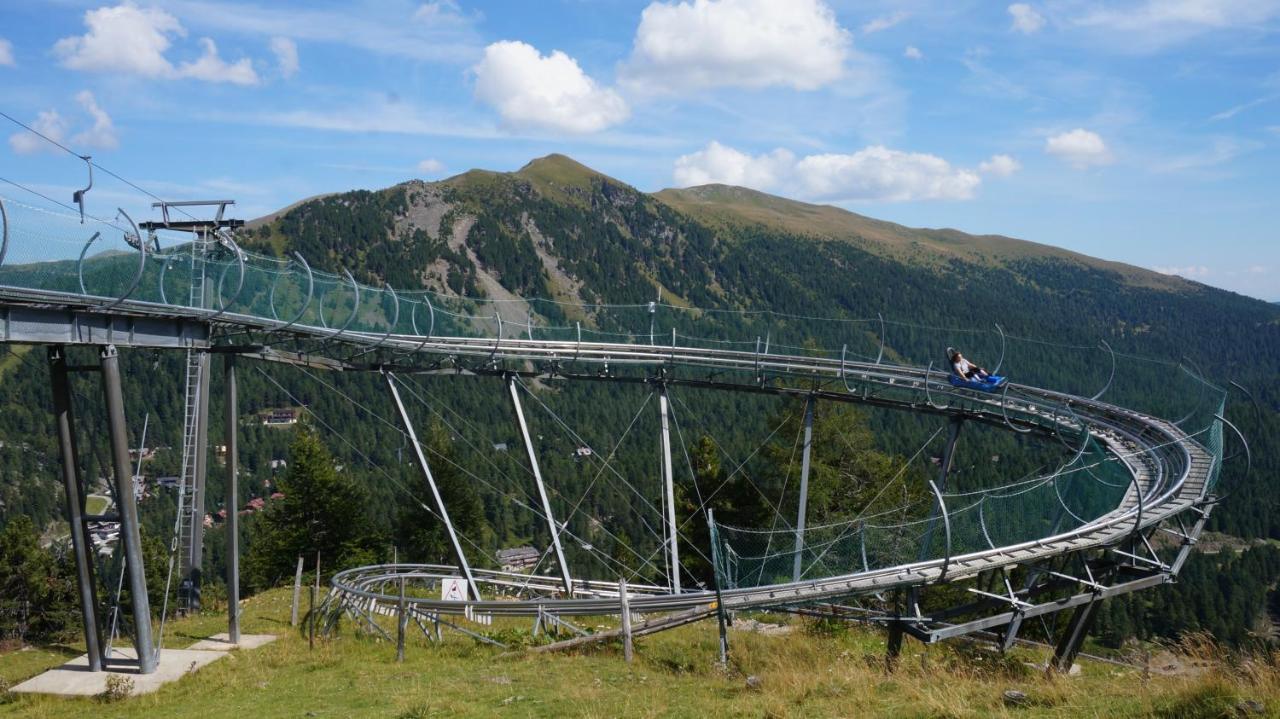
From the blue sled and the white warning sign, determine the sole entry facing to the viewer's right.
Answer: the blue sled

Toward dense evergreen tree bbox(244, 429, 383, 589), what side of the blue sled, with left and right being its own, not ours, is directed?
back

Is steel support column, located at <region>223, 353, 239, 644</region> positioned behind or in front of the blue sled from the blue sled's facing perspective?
behind

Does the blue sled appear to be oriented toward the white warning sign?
no

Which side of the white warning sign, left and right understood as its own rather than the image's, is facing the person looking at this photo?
front

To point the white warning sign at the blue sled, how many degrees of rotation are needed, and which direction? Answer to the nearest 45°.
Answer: approximately 90° to its left

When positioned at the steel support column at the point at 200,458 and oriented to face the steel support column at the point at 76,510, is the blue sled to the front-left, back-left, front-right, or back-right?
back-left

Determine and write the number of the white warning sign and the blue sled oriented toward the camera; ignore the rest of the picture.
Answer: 1

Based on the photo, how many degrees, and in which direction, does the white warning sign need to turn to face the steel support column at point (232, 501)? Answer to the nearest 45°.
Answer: approximately 45° to its right

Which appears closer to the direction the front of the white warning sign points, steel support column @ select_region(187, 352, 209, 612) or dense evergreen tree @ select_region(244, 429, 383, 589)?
the steel support column

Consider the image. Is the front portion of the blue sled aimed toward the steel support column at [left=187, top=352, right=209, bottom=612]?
no

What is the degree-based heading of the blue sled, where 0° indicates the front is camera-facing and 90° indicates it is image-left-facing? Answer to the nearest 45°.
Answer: approximately 270°

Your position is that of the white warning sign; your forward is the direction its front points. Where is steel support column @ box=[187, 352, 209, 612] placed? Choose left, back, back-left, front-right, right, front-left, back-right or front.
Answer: front-right

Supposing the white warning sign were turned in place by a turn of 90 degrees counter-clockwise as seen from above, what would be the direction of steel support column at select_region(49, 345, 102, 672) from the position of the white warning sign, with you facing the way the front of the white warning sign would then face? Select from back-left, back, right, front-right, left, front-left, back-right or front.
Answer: back-right

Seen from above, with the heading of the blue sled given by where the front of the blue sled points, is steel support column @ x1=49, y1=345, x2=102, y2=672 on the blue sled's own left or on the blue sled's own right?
on the blue sled's own right

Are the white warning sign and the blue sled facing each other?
no

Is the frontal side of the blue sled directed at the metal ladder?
no
